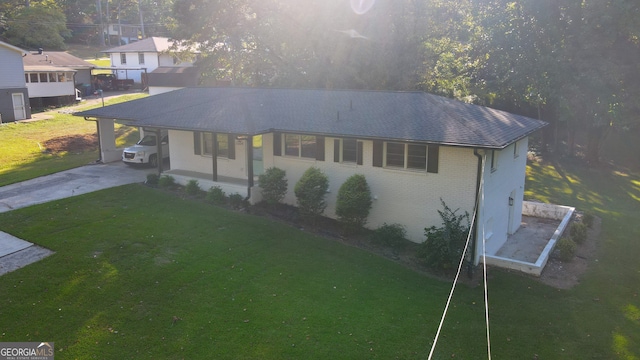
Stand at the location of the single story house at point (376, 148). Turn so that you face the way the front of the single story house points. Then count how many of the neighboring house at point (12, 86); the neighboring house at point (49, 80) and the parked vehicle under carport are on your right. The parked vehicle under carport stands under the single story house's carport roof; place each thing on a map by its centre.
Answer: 3

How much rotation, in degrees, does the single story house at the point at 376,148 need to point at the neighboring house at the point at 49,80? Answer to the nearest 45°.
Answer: approximately 90° to its right

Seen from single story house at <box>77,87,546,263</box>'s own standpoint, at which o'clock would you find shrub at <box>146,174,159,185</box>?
The shrub is roughly at 2 o'clock from the single story house.

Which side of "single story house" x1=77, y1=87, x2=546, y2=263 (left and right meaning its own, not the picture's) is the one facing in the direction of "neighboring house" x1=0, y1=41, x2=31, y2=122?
right

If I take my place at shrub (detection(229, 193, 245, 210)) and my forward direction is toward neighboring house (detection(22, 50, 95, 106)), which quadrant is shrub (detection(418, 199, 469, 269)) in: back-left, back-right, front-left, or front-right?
back-right

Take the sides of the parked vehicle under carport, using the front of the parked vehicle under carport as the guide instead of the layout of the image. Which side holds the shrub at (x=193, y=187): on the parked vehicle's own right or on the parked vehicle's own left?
on the parked vehicle's own left

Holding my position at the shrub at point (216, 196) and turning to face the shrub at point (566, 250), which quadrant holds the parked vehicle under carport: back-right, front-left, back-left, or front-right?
back-left

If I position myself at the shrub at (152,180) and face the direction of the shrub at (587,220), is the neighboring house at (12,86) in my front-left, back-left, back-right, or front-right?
back-left

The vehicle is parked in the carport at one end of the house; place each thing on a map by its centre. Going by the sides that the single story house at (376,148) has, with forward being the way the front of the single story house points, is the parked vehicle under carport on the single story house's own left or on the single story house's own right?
on the single story house's own right

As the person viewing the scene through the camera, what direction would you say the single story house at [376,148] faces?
facing the viewer and to the left of the viewer

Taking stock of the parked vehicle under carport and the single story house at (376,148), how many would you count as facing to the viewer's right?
0

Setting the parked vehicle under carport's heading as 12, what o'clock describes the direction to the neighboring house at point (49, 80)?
The neighboring house is roughly at 4 o'clock from the parked vehicle under carport.

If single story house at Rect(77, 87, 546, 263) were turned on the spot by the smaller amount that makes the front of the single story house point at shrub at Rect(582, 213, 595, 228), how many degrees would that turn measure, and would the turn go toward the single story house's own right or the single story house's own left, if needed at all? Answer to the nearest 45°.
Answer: approximately 135° to the single story house's own left

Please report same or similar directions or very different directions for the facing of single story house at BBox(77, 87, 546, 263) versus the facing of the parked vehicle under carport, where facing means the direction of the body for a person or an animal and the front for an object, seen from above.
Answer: same or similar directions

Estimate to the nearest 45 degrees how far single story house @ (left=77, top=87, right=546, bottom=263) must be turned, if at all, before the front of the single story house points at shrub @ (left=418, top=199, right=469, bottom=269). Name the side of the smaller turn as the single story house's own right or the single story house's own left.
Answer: approximately 45° to the single story house's own left

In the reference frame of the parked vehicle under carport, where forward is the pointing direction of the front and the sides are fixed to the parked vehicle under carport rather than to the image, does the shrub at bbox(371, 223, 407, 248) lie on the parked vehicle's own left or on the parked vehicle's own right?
on the parked vehicle's own left
